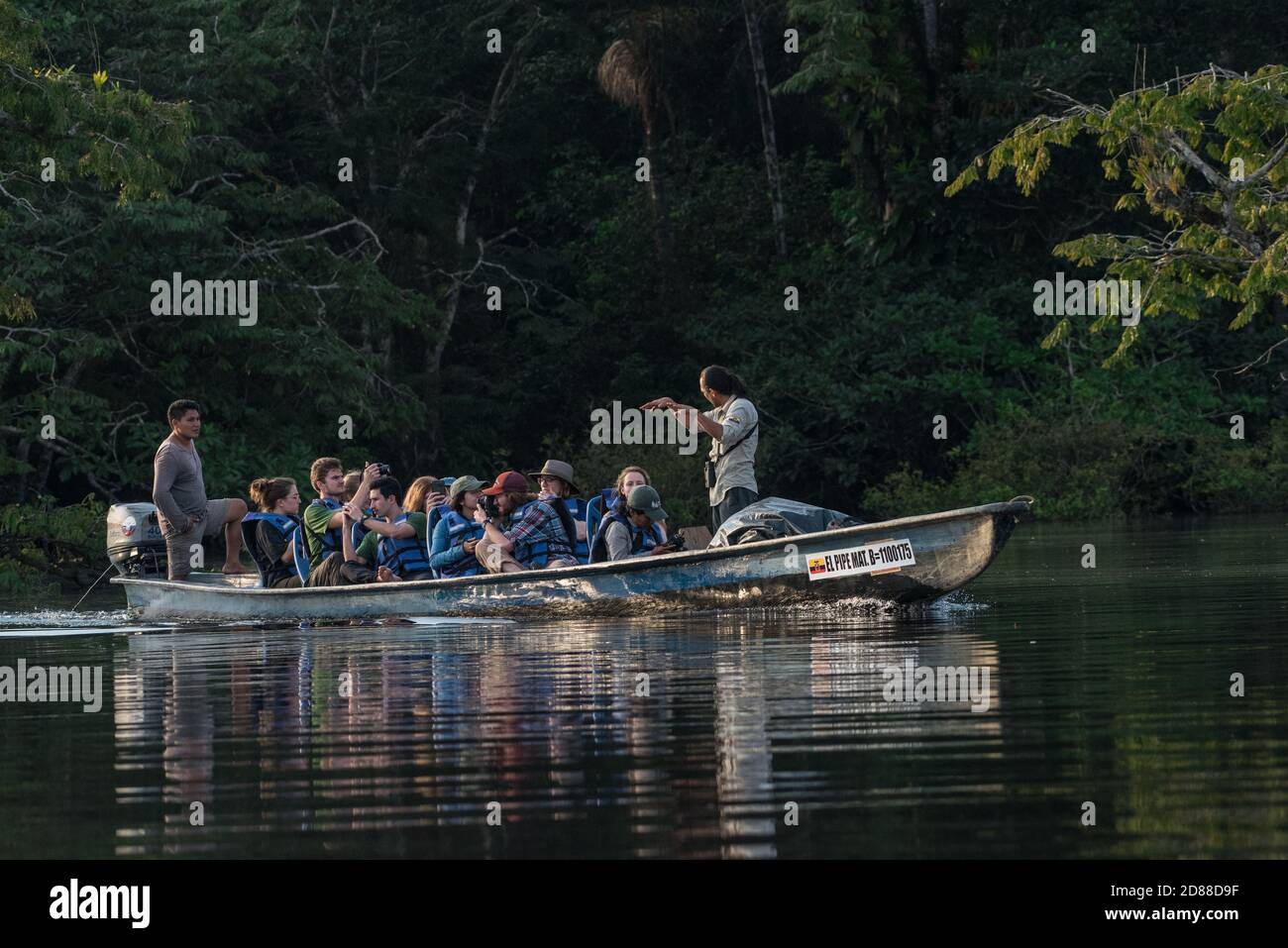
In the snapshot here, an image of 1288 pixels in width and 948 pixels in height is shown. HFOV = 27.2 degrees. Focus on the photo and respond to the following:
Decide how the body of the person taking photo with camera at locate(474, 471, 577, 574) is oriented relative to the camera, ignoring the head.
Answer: to the viewer's left

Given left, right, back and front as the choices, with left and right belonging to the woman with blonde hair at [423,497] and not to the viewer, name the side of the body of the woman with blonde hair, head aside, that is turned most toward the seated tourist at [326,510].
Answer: back

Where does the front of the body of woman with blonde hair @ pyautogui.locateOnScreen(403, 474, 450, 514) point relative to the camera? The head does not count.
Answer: to the viewer's right

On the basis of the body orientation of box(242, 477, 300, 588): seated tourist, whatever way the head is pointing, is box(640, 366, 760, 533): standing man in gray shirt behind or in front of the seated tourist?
in front

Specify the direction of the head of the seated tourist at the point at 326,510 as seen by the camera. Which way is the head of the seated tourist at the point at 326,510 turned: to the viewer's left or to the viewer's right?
to the viewer's right

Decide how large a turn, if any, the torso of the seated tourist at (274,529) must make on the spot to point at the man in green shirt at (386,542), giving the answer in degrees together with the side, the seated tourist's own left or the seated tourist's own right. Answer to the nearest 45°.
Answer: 0° — they already face them

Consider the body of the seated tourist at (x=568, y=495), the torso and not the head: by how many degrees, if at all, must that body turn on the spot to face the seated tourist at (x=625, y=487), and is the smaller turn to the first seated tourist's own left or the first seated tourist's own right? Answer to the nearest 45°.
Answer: approximately 135° to the first seated tourist's own left

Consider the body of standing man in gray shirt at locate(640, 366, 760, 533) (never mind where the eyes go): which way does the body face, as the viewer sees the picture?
to the viewer's left

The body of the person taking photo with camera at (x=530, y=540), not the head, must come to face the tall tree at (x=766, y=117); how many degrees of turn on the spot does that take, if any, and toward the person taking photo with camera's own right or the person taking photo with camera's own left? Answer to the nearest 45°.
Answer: approximately 90° to the person taking photo with camera's own right

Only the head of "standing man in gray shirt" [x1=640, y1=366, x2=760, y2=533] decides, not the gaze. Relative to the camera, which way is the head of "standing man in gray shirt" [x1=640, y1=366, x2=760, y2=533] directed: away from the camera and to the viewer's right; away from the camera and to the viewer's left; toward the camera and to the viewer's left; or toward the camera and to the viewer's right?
away from the camera and to the viewer's left

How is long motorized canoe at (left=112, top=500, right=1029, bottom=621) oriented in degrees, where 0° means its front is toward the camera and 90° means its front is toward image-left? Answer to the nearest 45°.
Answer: approximately 270°

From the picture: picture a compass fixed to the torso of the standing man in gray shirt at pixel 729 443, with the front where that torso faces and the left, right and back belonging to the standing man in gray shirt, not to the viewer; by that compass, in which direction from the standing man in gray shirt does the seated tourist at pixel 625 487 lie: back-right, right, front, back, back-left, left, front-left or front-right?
front-right
